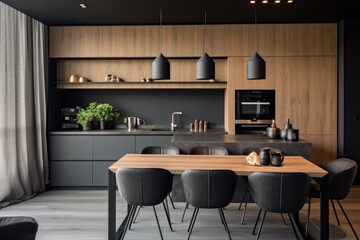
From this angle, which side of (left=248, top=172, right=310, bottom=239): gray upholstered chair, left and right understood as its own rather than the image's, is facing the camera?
back

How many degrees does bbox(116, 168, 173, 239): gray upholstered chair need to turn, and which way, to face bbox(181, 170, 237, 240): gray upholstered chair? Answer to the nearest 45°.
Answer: approximately 90° to its right

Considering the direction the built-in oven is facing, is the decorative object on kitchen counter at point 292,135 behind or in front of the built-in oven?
in front

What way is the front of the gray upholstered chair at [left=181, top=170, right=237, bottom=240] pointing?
away from the camera

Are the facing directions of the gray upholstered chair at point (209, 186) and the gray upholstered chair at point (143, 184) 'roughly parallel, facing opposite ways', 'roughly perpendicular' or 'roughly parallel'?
roughly parallel

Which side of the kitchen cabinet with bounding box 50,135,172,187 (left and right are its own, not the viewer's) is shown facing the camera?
front

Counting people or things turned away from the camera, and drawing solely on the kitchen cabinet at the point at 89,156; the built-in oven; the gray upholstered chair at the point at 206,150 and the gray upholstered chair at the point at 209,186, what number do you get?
1

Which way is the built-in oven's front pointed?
toward the camera

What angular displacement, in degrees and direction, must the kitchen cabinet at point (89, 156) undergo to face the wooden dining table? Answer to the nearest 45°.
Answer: approximately 45° to its left

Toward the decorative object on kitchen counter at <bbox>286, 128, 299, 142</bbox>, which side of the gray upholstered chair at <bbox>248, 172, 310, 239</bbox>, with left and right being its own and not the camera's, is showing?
front

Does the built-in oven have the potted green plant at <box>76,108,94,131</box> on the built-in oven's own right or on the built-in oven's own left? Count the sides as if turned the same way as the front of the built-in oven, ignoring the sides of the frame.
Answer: on the built-in oven's own right

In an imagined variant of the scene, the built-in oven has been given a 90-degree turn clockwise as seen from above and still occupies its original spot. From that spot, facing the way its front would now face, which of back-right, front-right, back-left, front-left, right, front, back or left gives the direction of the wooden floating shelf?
front

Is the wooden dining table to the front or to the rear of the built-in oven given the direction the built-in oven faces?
to the front

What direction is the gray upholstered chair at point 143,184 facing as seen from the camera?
away from the camera

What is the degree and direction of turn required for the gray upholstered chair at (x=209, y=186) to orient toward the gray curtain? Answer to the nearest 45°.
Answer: approximately 45° to its left

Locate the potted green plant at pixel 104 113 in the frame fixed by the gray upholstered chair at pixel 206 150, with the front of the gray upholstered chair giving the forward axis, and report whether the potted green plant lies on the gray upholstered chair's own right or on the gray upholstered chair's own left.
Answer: on the gray upholstered chair's own right

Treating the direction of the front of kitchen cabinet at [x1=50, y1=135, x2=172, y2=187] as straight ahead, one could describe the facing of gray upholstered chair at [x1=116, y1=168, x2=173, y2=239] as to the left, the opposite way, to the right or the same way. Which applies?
the opposite way

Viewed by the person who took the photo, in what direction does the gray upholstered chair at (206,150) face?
facing the viewer
